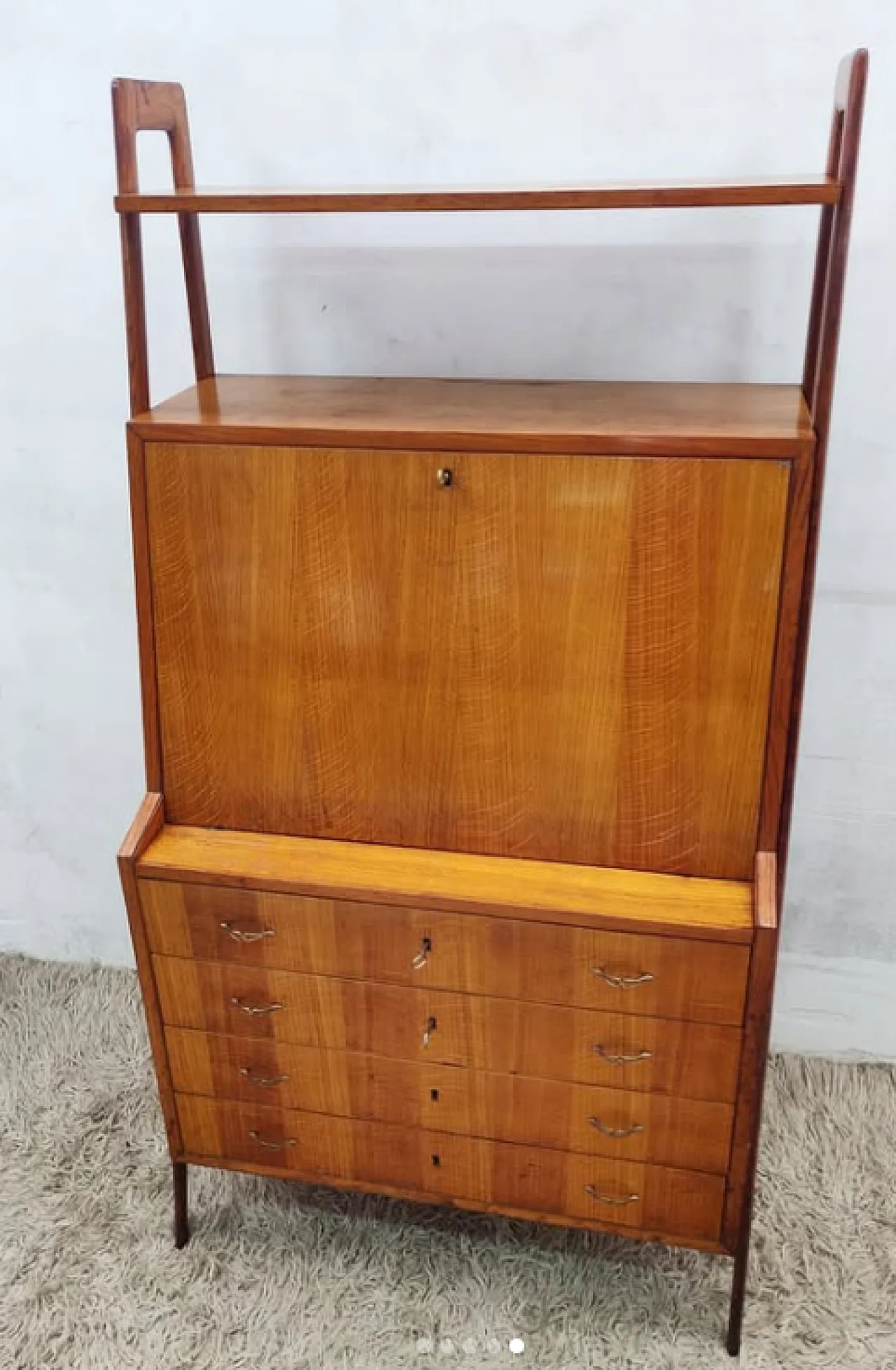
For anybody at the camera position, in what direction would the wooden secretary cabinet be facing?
facing the viewer
